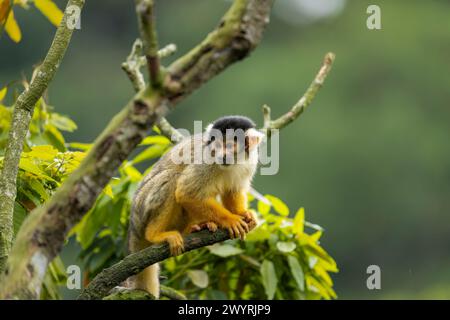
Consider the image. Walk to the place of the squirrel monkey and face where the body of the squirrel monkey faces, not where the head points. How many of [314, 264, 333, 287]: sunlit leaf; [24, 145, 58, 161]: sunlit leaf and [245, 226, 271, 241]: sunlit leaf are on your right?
1

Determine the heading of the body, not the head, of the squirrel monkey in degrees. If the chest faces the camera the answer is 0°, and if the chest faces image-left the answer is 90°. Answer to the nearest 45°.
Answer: approximately 315°

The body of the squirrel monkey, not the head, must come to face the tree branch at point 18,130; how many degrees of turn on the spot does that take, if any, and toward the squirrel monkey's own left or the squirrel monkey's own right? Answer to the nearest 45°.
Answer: approximately 90° to the squirrel monkey's own right

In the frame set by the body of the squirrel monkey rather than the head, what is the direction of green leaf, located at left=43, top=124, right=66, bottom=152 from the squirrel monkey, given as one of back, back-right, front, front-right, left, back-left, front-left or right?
back-right

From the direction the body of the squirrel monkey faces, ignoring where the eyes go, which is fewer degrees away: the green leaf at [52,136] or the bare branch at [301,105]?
the bare branch

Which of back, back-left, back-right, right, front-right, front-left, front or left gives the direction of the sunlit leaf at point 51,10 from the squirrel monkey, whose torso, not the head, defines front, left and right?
right

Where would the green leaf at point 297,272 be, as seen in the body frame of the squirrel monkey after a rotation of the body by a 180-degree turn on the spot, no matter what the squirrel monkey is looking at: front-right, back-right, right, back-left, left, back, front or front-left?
right

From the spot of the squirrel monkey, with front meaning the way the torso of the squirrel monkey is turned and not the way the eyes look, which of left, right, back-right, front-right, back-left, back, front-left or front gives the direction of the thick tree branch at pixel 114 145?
back-right

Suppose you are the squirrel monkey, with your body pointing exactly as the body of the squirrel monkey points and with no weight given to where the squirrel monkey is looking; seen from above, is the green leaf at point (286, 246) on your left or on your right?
on your left

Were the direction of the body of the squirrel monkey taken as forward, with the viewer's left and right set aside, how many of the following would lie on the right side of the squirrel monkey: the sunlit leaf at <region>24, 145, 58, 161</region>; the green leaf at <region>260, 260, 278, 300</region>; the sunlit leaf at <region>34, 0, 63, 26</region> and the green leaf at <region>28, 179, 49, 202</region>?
3

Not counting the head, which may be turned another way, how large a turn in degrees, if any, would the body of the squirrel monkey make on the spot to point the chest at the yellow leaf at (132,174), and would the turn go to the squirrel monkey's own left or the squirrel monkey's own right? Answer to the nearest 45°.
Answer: approximately 180°

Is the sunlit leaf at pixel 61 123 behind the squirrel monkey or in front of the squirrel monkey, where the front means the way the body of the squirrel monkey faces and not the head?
behind

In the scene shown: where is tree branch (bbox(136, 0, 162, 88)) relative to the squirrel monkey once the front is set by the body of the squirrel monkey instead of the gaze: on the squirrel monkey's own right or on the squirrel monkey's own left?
on the squirrel monkey's own right
